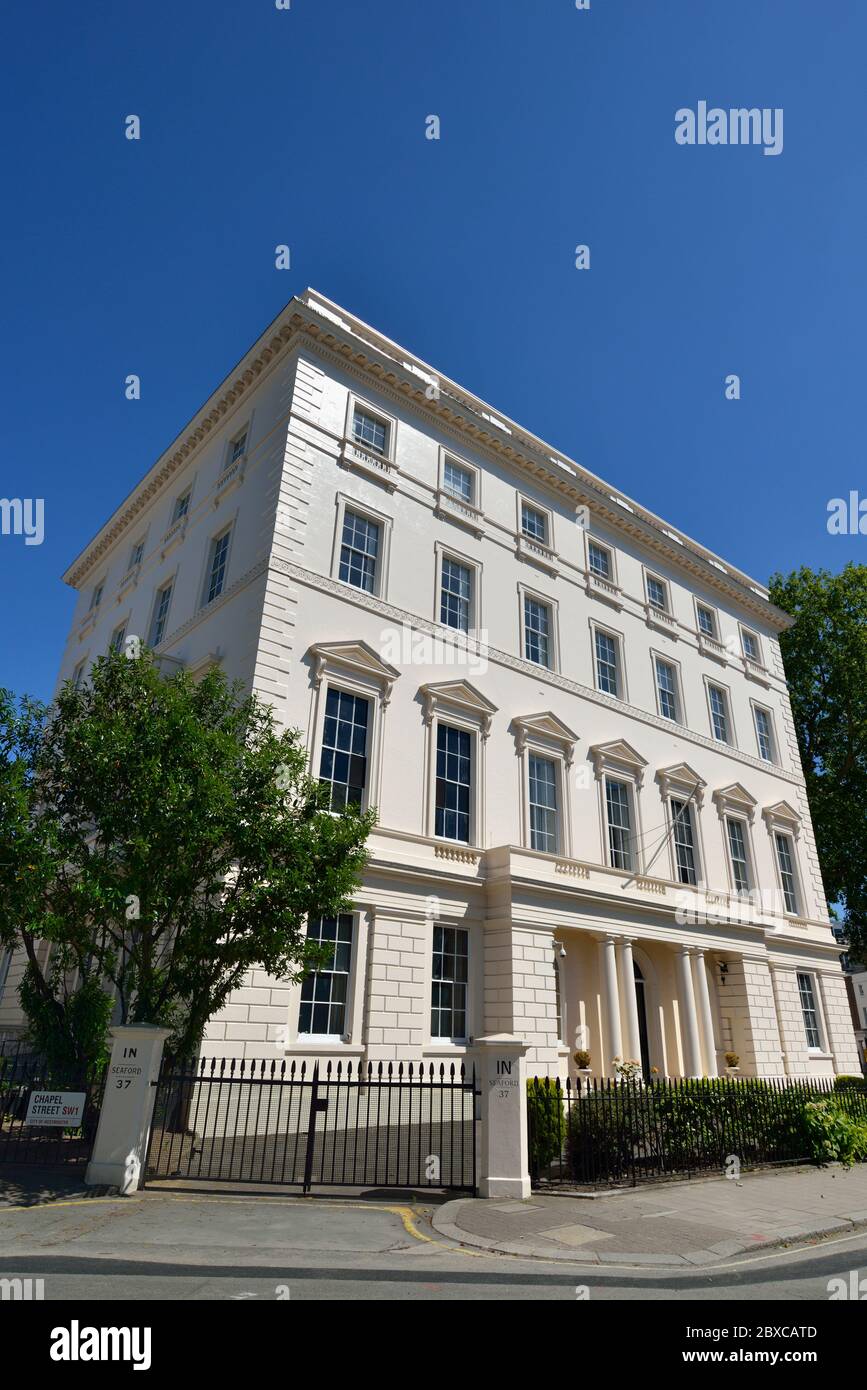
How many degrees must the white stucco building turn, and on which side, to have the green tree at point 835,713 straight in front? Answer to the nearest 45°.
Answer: approximately 90° to its left

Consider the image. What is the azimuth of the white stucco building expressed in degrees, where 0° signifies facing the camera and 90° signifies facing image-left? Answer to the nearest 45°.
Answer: approximately 315°

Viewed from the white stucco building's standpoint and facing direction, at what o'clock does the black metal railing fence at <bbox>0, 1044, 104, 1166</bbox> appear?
The black metal railing fence is roughly at 3 o'clock from the white stucco building.
